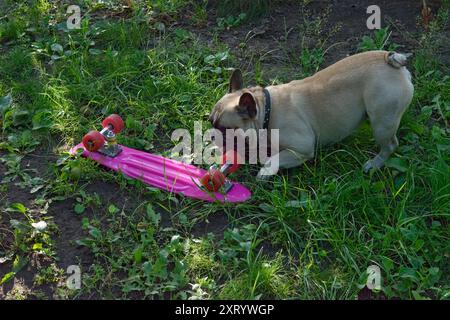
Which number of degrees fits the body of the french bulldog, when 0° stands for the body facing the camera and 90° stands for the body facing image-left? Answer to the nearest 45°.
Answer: approximately 90°

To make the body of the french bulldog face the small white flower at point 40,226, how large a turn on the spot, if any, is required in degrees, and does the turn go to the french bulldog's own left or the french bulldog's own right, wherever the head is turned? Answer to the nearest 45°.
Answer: approximately 45° to the french bulldog's own left

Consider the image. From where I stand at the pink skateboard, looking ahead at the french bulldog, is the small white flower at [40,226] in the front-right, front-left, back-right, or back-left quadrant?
back-right

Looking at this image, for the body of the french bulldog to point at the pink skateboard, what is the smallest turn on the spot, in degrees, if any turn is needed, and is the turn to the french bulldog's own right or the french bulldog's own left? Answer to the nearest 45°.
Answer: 0° — it already faces it

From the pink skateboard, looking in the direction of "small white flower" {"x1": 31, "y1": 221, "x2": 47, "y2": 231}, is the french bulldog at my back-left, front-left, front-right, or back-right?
back-left
